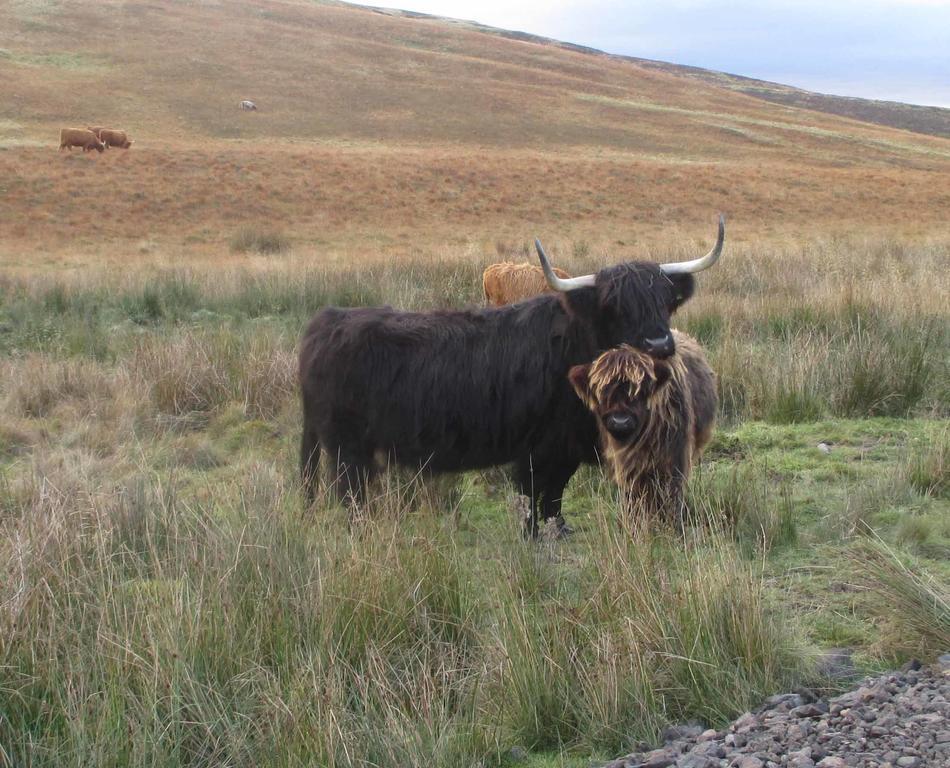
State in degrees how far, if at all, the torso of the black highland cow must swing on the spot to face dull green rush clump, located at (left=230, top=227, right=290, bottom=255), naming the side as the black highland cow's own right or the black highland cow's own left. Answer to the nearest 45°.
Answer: approximately 90° to the black highland cow's own left

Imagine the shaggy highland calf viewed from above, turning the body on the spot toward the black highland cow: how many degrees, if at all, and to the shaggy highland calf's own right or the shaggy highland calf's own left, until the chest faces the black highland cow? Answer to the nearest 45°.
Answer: approximately 45° to the shaggy highland calf's own right

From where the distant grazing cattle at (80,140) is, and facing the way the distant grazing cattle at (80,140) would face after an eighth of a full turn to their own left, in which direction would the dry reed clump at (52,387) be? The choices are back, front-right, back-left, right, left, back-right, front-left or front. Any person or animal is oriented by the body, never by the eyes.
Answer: back-right

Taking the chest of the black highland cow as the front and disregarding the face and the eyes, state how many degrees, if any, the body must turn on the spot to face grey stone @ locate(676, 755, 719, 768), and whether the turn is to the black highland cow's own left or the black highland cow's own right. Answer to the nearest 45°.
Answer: approximately 90° to the black highland cow's own right

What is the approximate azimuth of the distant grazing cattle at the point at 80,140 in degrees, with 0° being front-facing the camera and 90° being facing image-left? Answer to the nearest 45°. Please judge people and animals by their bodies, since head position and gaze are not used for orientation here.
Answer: approximately 270°

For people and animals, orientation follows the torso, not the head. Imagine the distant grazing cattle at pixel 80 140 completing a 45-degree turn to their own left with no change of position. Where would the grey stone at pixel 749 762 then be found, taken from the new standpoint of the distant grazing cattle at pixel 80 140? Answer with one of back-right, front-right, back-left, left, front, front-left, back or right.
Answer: back-right

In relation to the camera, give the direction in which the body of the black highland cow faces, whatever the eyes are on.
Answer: to the viewer's right

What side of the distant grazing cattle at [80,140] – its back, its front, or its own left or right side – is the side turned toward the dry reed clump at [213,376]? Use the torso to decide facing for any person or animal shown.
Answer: right

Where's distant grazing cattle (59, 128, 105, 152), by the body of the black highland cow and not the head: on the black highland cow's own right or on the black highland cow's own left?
on the black highland cow's own left

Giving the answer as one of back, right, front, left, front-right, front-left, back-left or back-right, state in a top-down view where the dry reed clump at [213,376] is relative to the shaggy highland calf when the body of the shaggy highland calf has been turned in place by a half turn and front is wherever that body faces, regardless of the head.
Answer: left

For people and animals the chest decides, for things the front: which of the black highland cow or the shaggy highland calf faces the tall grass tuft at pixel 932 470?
the black highland cow

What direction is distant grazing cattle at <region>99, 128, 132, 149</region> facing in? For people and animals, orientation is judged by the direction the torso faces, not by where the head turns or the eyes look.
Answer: to the viewer's right

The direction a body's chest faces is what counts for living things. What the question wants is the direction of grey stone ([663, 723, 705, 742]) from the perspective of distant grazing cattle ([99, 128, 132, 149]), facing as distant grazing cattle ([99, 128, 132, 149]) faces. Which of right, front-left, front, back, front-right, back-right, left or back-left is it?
right

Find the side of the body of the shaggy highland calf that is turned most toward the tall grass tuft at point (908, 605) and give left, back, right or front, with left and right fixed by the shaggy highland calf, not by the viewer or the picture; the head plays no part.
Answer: left

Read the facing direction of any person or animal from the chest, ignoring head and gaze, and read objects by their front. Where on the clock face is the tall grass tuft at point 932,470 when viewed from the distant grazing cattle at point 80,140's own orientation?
The tall grass tuft is roughly at 3 o'clock from the distant grazing cattle.

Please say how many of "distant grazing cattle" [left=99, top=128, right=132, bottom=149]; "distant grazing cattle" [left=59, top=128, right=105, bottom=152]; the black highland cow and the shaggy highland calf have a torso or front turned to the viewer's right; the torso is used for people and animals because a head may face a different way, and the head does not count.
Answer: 3
